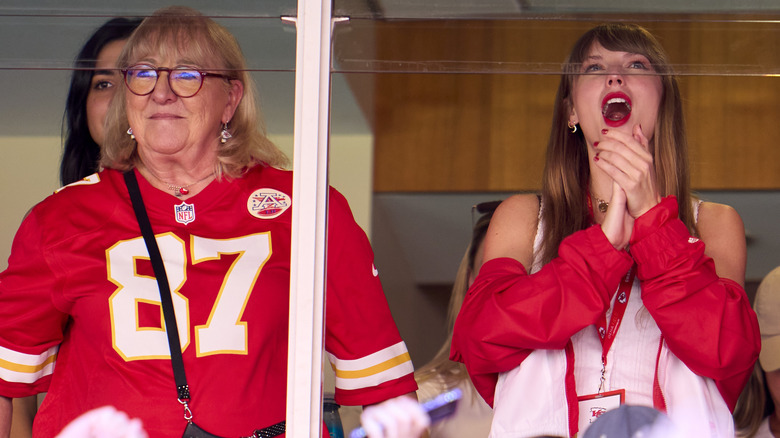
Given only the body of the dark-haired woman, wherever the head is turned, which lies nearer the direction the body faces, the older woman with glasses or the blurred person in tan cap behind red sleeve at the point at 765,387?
the older woman with glasses

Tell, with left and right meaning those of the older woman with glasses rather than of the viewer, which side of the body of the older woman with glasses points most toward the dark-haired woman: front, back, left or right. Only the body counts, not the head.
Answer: back

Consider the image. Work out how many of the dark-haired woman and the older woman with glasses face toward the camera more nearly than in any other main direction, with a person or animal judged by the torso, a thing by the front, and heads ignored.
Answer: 2

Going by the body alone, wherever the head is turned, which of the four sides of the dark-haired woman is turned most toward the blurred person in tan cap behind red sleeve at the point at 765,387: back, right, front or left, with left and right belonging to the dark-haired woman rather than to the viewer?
left

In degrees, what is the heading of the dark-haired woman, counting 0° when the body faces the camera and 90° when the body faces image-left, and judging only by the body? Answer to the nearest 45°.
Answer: approximately 0°

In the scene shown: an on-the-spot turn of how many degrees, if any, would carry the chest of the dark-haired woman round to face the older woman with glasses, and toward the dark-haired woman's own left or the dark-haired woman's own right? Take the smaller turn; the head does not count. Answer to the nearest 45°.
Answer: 0° — they already face them

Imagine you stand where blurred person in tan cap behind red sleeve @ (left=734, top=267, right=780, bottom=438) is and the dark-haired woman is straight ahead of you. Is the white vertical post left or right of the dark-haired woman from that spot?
left

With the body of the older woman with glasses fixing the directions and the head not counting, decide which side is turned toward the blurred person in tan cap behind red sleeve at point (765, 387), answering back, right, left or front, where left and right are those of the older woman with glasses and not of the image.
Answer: left

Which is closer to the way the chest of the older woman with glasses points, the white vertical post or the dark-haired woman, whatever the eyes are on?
the white vertical post
